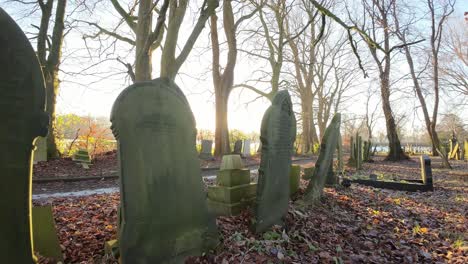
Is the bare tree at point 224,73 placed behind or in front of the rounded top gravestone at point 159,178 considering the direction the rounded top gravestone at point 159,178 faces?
behind

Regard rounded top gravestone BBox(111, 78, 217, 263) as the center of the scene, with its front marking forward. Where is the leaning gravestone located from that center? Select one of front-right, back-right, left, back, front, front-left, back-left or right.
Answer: back-left

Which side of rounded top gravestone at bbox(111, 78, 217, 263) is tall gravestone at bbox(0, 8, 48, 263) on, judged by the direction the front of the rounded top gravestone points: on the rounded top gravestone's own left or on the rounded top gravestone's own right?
on the rounded top gravestone's own right

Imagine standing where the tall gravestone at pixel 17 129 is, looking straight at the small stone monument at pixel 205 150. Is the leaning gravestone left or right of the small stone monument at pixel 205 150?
right

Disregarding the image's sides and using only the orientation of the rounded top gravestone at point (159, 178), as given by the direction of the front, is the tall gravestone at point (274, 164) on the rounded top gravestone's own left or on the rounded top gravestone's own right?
on the rounded top gravestone's own left

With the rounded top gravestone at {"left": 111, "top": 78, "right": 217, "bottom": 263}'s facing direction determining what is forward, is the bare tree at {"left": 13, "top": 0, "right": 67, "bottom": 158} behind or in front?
behind

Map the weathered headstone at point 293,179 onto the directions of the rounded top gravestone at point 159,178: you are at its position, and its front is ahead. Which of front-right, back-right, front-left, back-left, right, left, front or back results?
back-left

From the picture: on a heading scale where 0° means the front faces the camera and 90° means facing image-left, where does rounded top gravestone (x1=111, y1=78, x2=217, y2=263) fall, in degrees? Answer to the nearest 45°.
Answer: approximately 0°

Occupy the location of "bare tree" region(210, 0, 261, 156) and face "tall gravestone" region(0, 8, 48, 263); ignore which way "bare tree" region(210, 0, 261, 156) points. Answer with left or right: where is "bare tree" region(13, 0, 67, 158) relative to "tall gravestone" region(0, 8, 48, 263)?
right

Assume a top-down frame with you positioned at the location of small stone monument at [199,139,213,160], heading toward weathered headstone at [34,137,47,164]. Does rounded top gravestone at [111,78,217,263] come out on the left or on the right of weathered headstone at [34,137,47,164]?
left

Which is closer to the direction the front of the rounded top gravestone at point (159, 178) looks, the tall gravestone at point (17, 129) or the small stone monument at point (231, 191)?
the tall gravestone

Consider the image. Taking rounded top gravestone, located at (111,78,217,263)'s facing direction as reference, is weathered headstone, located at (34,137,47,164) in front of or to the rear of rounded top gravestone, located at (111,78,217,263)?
to the rear

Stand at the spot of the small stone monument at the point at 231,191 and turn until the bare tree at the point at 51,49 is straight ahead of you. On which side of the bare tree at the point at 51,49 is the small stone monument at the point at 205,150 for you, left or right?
right
